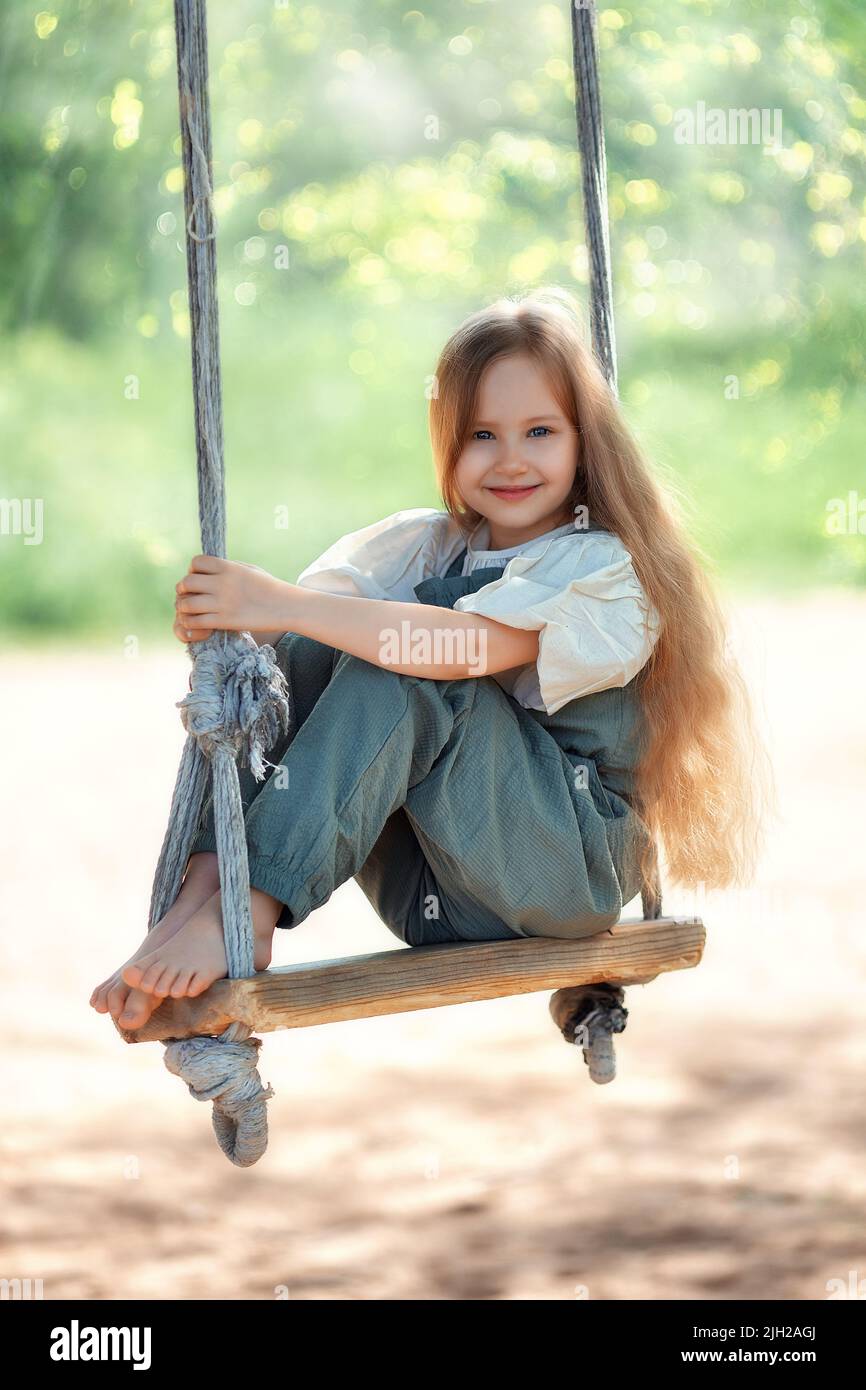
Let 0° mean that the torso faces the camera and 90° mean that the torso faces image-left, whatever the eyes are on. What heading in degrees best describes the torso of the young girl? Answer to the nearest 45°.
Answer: approximately 45°
